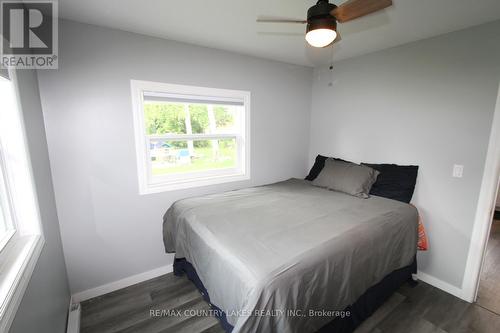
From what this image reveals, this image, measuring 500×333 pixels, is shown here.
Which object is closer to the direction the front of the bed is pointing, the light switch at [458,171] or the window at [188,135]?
the window

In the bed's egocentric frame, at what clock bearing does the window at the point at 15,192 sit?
The window is roughly at 1 o'clock from the bed.

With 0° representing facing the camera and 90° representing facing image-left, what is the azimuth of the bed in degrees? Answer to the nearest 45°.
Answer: approximately 45°

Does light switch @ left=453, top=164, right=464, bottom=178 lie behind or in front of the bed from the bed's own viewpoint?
behind

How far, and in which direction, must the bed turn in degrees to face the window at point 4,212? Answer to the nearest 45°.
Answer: approximately 45° to its right

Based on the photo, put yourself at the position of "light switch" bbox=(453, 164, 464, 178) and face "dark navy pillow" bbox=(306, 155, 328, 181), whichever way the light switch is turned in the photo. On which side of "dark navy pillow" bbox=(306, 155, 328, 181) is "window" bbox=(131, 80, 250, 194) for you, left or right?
left
